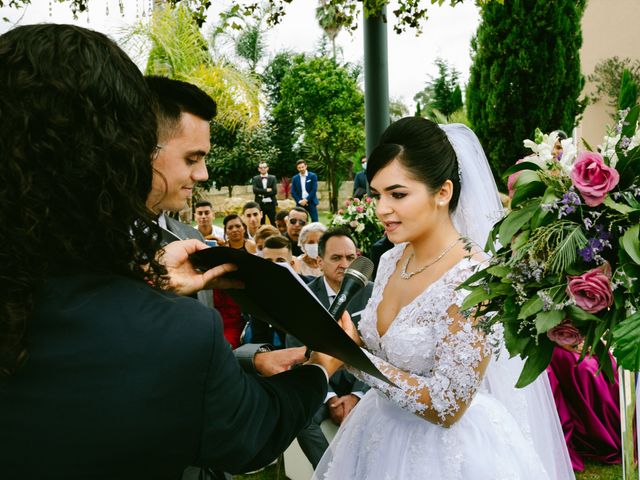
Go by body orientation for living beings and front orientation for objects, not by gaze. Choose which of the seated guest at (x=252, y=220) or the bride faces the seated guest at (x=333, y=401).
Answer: the seated guest at (x=252, y=220)

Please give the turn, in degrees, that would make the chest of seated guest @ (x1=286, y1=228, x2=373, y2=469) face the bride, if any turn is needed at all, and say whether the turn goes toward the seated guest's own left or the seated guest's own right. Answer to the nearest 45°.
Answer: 0° — they already face them

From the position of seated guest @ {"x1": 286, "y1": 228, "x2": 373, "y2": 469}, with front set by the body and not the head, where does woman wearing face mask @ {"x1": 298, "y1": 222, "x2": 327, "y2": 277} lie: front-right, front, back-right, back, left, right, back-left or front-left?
back

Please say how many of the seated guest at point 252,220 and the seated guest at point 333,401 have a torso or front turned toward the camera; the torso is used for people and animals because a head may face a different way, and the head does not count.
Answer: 2

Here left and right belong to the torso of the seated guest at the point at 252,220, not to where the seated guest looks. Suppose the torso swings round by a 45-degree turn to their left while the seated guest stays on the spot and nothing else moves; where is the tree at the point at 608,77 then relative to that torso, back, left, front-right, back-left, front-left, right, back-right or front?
left

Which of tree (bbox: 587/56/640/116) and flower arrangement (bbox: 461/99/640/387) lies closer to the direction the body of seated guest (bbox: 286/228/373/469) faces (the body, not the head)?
the flower arrangement

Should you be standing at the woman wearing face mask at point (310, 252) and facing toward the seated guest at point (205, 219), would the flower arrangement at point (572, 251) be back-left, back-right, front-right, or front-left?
back-left

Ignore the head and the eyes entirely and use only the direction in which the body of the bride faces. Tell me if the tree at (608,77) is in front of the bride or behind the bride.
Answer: behind

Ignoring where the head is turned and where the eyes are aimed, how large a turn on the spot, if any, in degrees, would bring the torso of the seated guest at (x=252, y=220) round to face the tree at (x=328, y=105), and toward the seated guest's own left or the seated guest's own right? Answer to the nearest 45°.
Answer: approximately 180°
